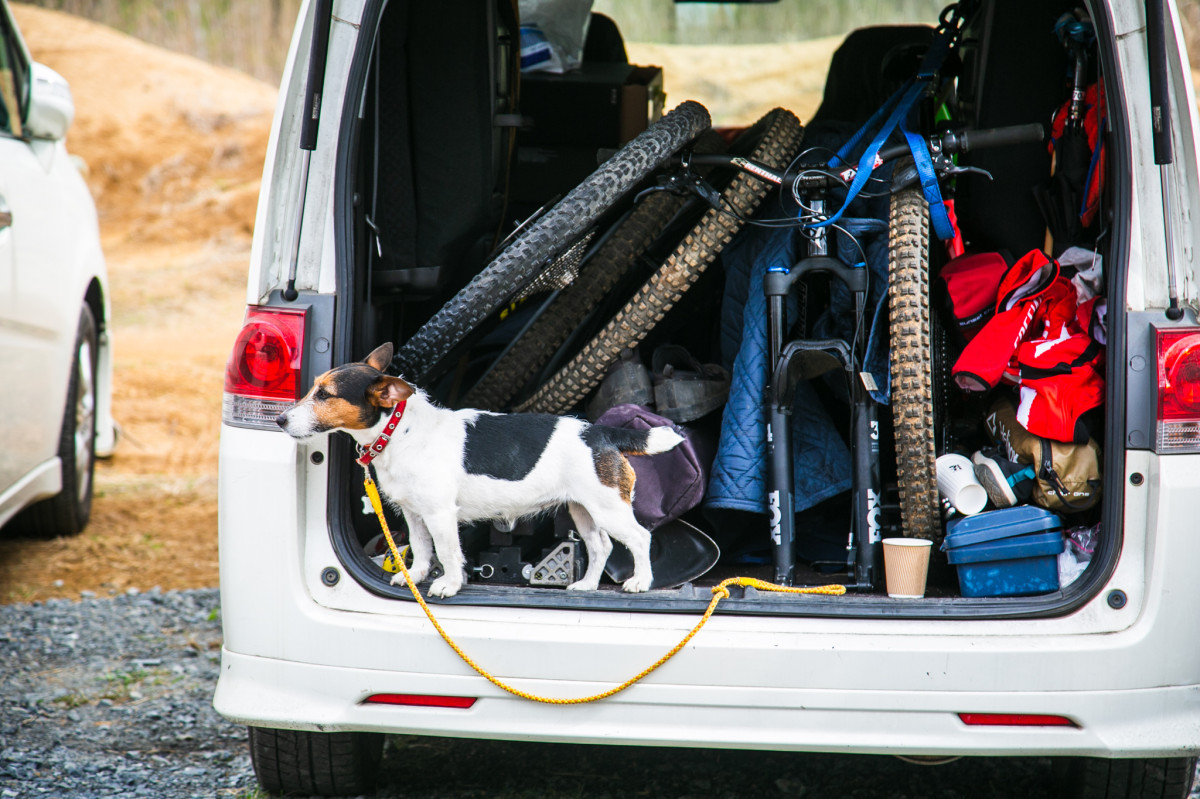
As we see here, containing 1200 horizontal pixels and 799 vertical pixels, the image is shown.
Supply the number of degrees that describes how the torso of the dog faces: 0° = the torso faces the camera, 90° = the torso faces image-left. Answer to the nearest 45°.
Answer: approximately 90°

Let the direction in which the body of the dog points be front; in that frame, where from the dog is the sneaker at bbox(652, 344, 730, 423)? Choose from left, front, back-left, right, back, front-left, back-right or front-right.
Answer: back-right

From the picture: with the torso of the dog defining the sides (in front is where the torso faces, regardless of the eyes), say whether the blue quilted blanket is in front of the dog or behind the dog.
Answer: behind

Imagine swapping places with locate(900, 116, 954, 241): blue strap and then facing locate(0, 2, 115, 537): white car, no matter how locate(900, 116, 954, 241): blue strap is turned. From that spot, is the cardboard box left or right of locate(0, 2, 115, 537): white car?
right

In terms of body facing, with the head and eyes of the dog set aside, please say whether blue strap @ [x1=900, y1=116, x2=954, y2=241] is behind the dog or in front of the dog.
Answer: behind

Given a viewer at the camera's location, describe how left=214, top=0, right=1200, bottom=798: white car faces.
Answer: facing away from the viewer

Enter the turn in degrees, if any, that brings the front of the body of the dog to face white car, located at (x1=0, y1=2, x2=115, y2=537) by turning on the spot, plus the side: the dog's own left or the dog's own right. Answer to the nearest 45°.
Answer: approximately 45° to the dog's own right

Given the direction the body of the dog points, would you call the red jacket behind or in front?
behind
